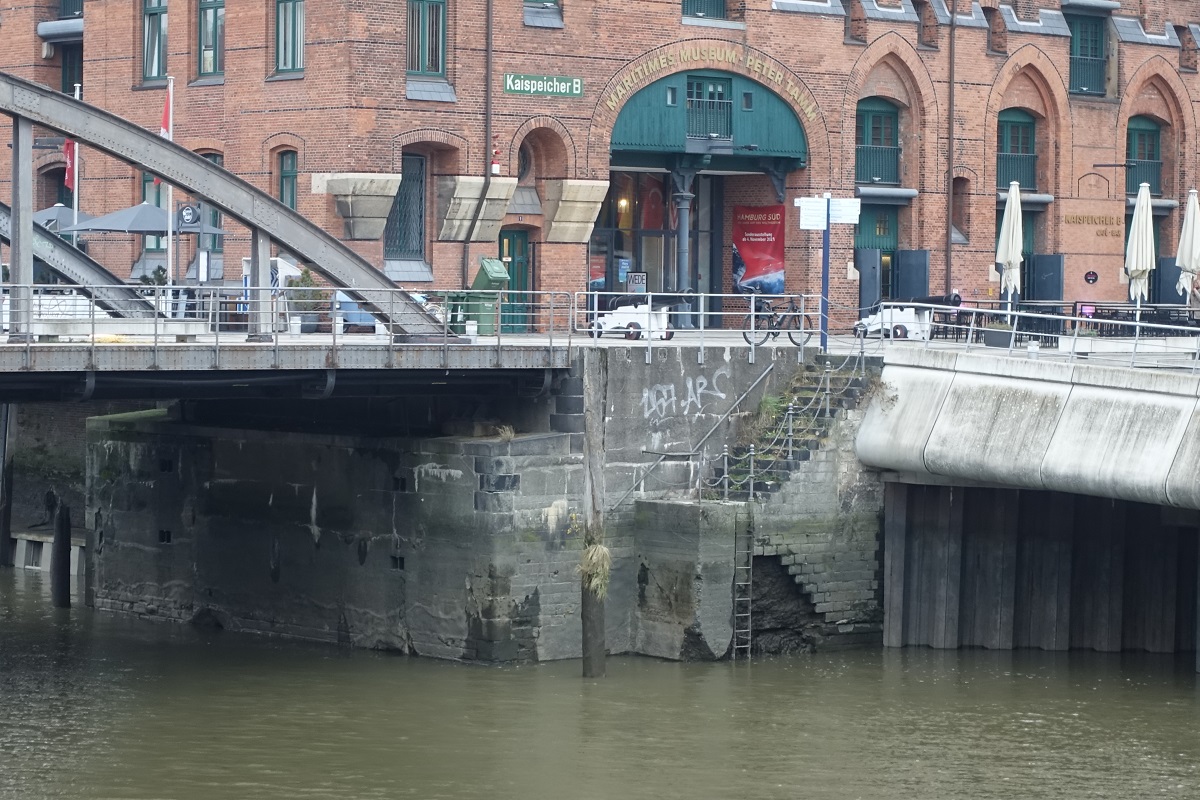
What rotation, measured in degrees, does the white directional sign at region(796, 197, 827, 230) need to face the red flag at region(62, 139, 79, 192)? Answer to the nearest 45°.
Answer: approximately 135° to its right

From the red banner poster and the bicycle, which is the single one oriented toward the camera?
the red banner poster

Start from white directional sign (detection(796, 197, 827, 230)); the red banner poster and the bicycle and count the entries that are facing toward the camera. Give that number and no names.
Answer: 2

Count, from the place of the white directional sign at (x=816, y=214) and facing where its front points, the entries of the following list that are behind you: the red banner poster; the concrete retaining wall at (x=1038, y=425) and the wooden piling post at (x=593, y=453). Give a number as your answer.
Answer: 1

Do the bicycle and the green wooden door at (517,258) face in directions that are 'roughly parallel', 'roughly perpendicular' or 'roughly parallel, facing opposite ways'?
roughly perpendicular

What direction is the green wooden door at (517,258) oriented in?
toward the camera

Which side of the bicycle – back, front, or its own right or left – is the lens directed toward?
right

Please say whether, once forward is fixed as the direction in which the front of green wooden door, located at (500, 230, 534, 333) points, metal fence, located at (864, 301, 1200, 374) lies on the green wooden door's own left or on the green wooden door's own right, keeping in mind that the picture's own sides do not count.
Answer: on the green wooden door's own left

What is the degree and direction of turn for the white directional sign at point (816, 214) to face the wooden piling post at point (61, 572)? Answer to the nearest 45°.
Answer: approximately 90° to its right

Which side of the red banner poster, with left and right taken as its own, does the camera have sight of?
front

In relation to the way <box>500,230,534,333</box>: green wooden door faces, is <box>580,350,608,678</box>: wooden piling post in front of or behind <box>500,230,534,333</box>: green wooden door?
in front

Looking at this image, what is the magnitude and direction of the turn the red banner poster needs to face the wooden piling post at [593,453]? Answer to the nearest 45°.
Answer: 0° — it already faces it

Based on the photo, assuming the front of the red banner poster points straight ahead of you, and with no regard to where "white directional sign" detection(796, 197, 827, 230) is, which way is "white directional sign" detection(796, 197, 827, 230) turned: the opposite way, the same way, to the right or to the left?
the same way

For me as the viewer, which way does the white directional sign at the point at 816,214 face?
facing the viewer
